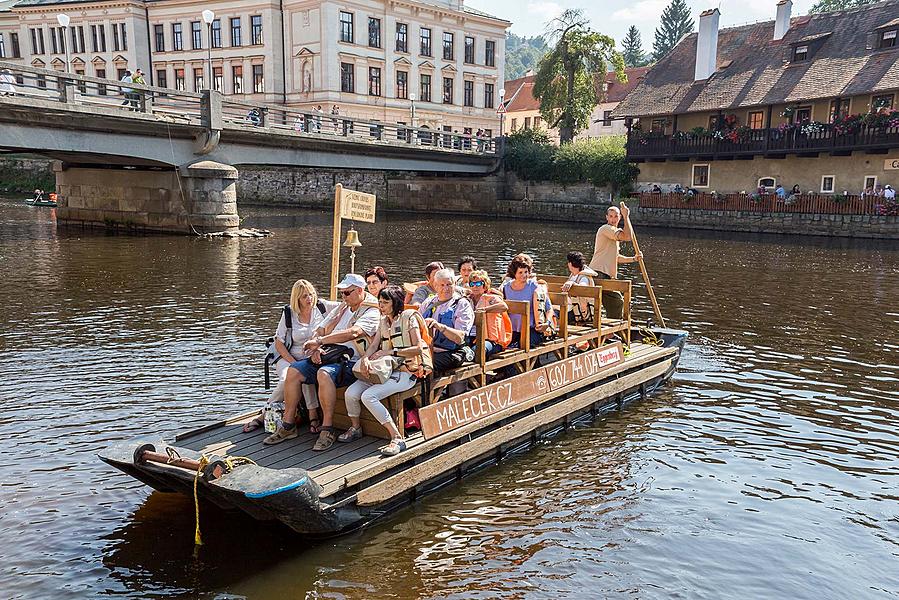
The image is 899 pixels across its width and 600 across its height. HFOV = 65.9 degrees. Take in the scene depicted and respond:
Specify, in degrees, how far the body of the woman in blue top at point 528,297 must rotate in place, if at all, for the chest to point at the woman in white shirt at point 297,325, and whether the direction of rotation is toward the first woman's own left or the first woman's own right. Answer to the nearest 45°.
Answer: approximately 45° to the first woman's own right

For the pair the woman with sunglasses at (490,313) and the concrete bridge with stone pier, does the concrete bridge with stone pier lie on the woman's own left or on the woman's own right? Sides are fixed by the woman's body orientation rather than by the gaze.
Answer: on the woman's own right

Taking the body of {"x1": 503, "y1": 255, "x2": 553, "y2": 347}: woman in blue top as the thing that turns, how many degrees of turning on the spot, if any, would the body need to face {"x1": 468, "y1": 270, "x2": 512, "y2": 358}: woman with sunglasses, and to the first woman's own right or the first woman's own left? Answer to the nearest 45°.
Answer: approximately 45° to the first woman's own right

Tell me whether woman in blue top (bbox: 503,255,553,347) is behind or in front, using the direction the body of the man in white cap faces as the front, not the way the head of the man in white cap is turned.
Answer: behind

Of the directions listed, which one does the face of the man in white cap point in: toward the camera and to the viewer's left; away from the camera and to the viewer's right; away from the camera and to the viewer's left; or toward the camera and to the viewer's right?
toward the camera and to the viewer's left

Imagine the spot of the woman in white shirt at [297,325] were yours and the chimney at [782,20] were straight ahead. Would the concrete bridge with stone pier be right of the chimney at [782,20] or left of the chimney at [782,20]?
left

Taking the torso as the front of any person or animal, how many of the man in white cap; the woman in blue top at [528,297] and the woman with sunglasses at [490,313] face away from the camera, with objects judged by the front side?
0

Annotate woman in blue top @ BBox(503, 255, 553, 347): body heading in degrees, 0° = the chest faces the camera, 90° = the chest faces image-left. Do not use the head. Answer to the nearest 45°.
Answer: approximately 0°

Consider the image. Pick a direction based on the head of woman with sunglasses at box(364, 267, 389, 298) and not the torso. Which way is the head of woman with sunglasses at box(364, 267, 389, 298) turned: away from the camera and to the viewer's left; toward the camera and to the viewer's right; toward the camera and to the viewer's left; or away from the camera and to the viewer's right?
toward the camera and to the viewer's left

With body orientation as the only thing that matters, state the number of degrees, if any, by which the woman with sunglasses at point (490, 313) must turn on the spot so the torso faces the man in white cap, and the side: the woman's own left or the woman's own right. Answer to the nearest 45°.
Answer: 0° — they already face them

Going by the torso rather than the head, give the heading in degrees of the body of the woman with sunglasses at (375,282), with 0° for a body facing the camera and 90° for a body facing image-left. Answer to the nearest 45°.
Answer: approximately 45°

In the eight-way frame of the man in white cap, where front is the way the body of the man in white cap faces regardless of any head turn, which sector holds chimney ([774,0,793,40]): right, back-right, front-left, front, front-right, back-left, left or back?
back

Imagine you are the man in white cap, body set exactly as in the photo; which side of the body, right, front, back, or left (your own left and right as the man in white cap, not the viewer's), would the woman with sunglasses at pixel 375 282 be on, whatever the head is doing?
back

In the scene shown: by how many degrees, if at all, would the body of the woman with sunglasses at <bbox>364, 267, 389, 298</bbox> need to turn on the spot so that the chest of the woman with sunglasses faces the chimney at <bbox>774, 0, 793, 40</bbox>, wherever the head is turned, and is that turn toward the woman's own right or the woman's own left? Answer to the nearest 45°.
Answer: approximately 180°
